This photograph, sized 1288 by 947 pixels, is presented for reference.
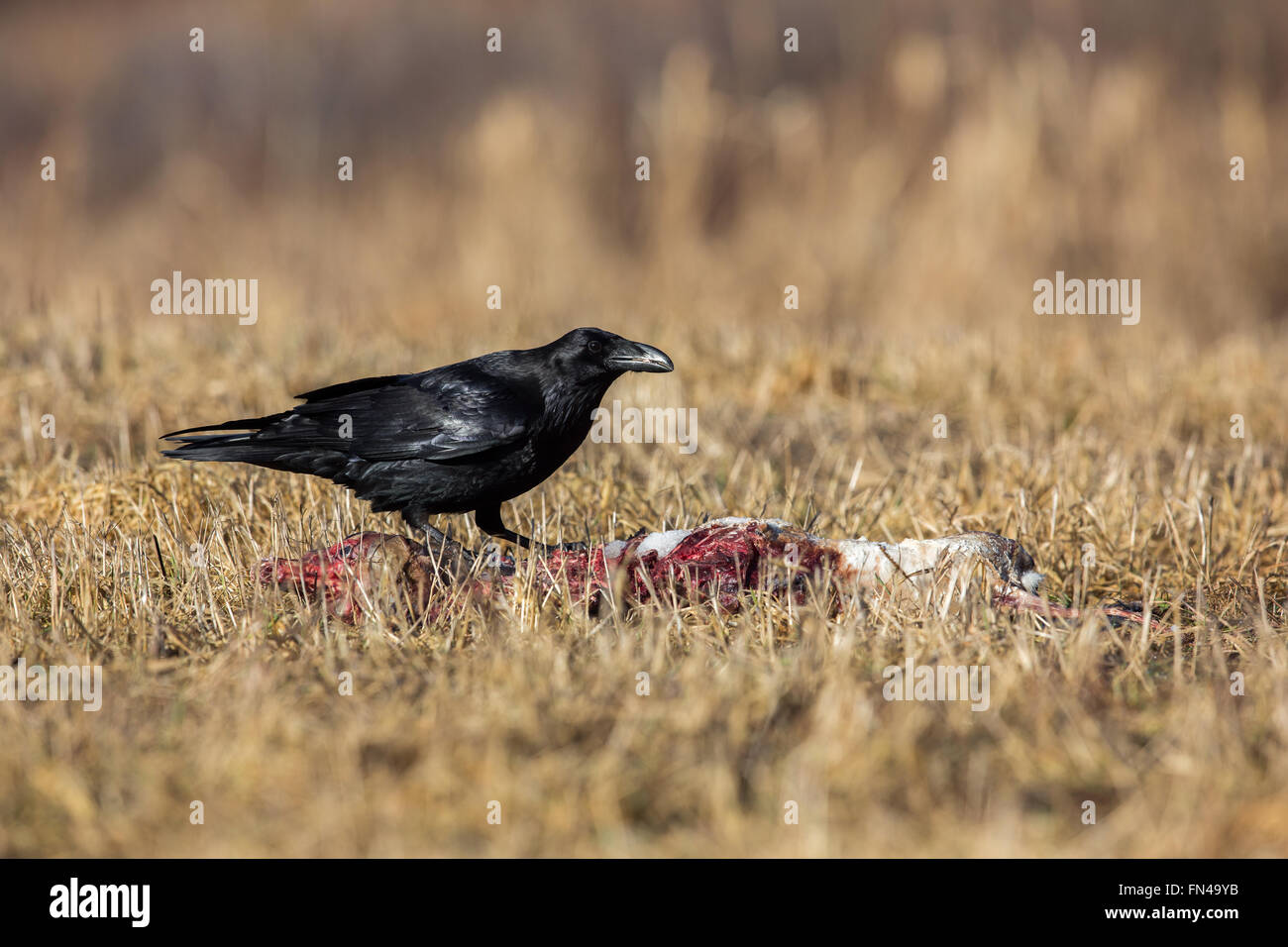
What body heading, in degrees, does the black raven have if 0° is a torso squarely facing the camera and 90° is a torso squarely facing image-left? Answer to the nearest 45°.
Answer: approximately 270°
